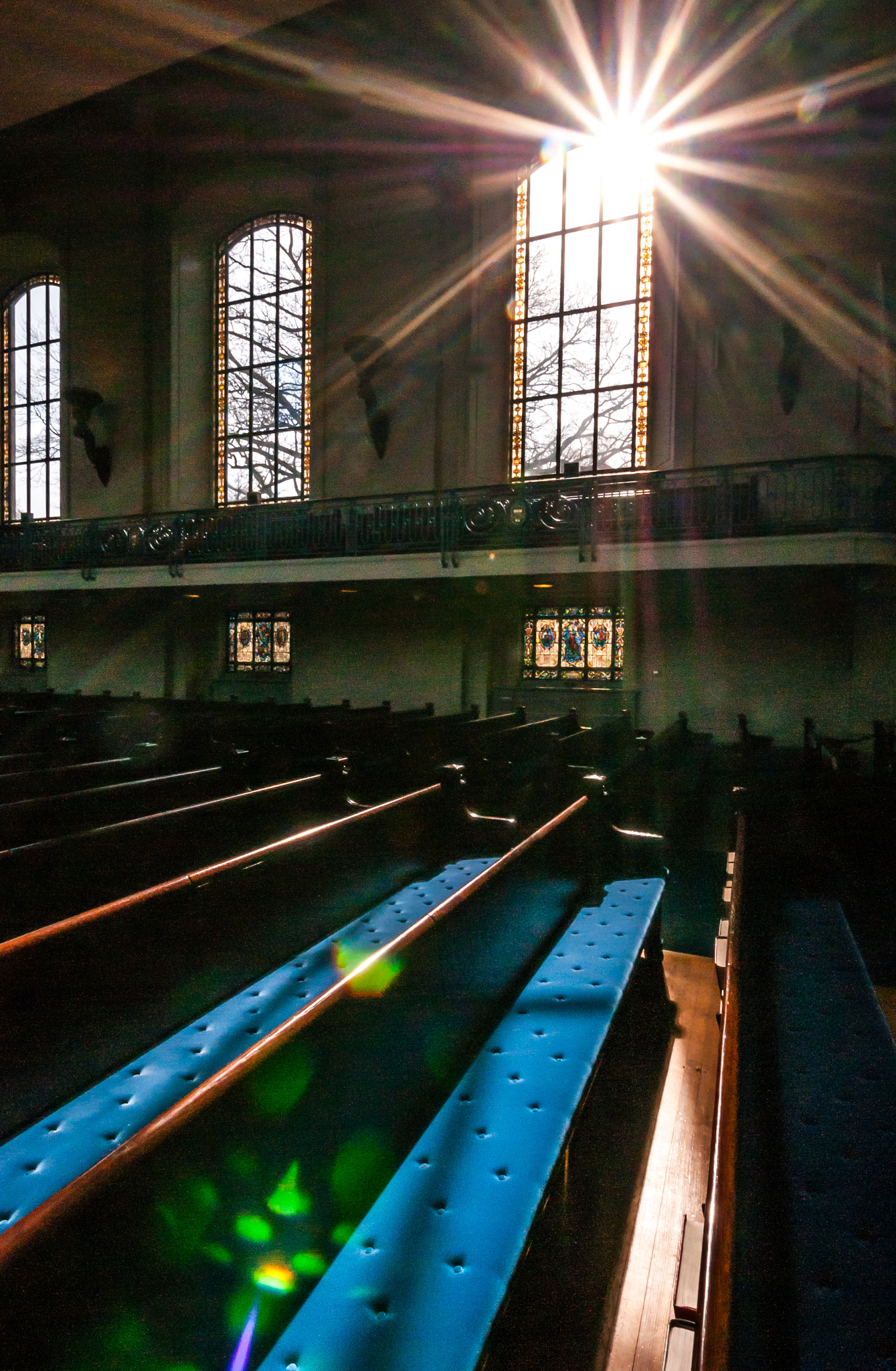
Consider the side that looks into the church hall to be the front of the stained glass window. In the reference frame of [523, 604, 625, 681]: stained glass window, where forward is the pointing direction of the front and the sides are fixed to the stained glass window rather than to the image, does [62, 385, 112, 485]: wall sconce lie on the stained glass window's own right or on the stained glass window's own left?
on the stained glass window's own right

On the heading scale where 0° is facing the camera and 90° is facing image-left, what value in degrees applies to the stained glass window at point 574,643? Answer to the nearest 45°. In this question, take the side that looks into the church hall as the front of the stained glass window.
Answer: approximately 0°

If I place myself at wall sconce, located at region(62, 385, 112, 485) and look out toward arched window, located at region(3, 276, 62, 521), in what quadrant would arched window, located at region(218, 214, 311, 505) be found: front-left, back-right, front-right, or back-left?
back-right

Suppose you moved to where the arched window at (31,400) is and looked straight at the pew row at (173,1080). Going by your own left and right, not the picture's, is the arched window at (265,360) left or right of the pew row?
left

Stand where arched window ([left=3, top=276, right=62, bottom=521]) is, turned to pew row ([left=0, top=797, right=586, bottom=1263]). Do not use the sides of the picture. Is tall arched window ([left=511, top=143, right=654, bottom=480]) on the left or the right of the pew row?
left
